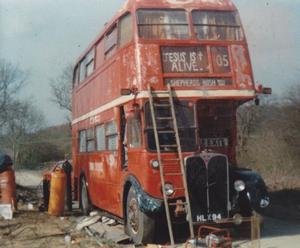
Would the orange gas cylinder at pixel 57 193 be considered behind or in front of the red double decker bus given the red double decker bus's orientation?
behind

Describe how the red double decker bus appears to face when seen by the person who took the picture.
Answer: facing the viewer and to the right of the viewer
